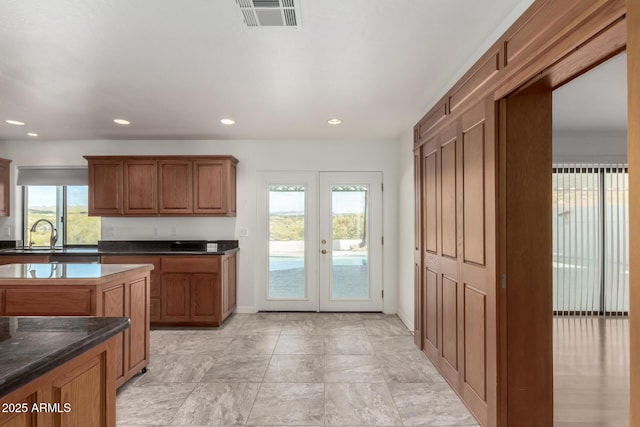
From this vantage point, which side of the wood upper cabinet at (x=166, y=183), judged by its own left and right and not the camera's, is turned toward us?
front

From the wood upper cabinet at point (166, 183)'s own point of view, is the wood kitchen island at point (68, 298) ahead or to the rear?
ahead

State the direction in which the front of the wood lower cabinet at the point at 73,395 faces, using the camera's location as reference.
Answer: facing the viewer and to the right of the viewer

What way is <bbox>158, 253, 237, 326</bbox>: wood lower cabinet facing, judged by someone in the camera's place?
facing the viewer

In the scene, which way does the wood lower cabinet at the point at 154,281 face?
toward the camera

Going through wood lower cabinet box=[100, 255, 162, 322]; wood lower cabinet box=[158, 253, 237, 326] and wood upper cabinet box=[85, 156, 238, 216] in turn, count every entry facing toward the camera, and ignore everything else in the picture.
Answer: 3

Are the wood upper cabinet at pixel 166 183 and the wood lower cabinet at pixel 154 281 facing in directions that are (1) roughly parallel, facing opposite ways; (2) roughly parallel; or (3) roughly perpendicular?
roughly parallel

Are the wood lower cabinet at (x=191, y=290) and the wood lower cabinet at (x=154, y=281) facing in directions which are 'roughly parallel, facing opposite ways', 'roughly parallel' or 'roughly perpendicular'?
roughly parallel

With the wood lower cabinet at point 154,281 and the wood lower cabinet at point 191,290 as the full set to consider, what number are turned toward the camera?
2
